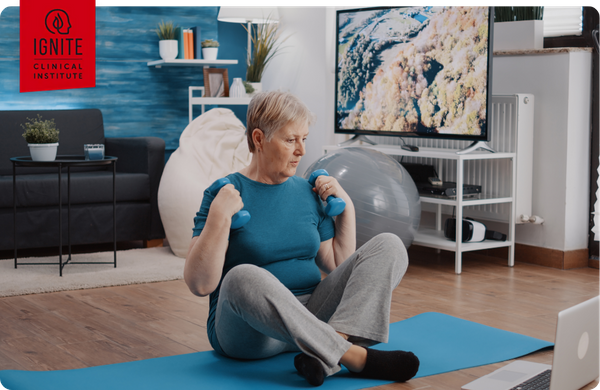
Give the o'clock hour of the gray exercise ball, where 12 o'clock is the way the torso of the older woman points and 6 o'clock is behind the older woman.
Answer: The gray exercise ball is roughly at 8 o'clock from the older woman.

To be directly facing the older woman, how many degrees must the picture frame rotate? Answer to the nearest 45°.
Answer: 0° — it already faces them

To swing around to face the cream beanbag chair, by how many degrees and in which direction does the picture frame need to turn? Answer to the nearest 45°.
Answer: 0° — it already faces it

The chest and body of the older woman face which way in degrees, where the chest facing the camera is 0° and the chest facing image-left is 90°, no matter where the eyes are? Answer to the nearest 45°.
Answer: approximately 315°

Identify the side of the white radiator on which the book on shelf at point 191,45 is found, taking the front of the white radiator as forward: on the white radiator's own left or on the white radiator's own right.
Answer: on the white radiator's own right
